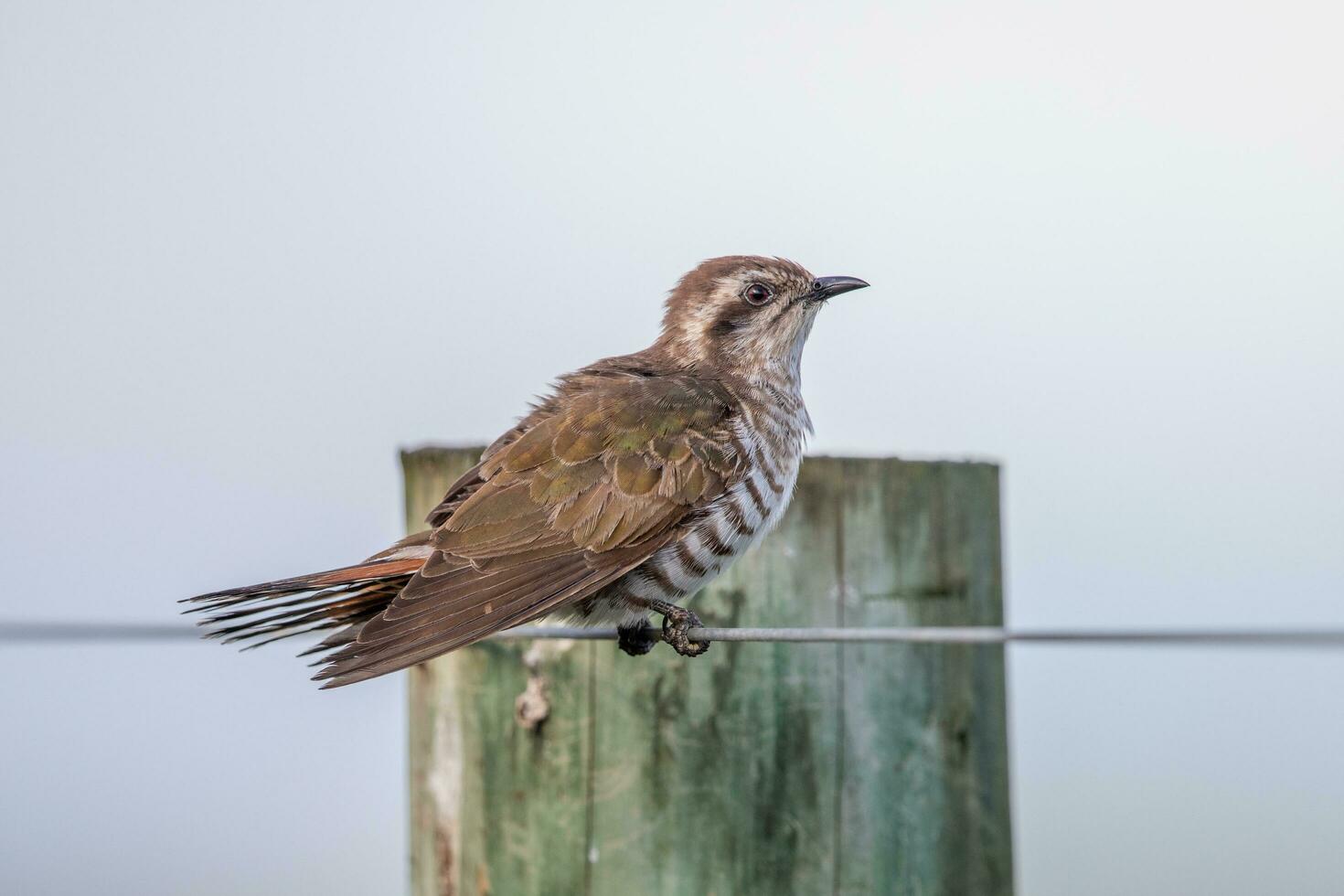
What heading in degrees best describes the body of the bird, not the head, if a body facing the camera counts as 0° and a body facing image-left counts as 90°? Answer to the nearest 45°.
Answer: approximately 270°
